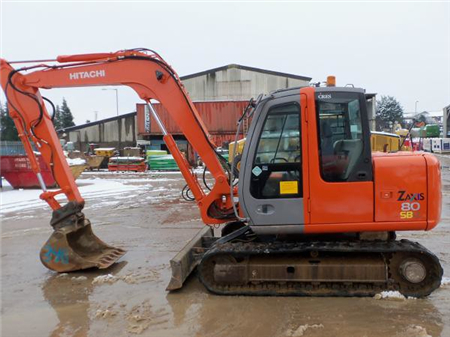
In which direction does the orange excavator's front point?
to the viewer's left

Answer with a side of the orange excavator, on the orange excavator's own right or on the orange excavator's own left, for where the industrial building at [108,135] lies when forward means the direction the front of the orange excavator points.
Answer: on the orange excavator's own right
